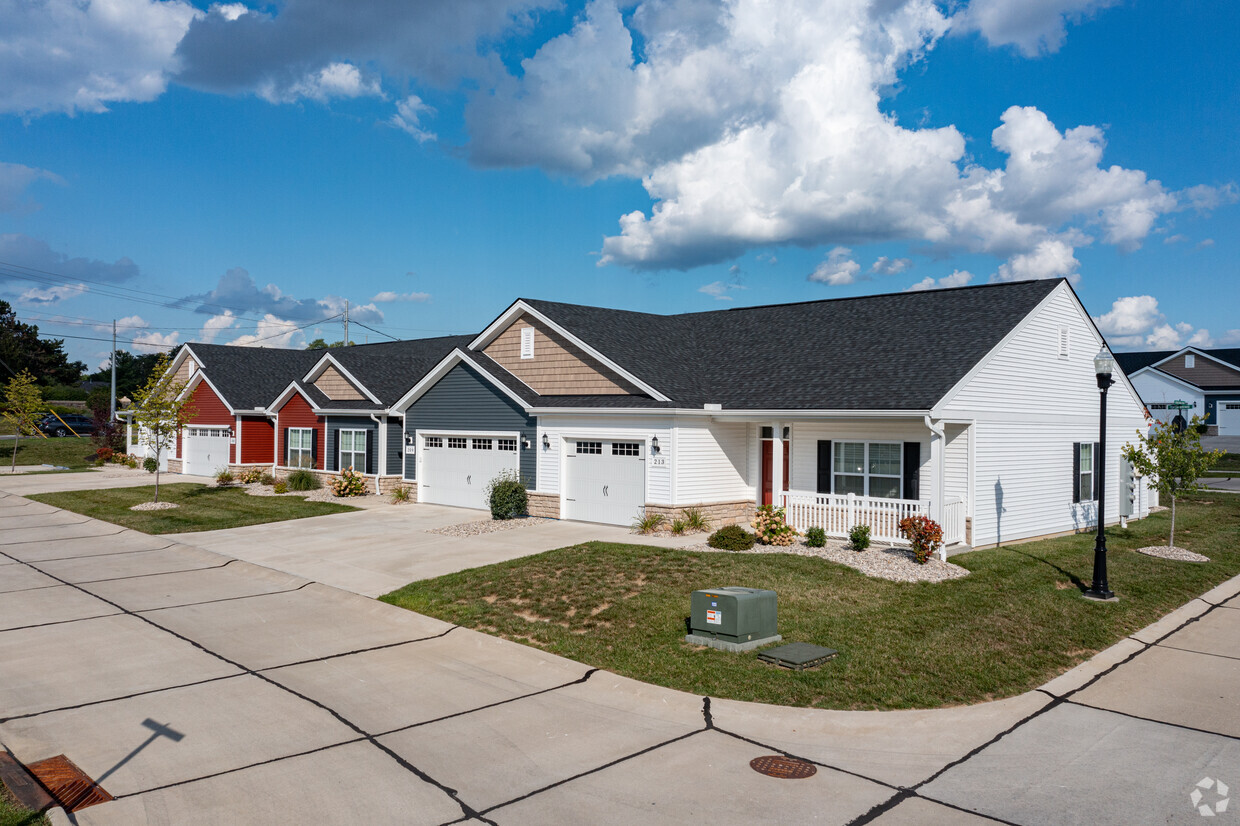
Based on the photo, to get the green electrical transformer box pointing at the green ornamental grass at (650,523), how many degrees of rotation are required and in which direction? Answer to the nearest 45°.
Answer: approximately 135° to its right

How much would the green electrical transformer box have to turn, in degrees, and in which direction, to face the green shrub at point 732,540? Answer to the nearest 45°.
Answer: approximately 135° to its right

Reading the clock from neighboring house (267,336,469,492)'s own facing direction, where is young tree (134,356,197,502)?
The young tree is roughly at 1 o'clock from the neighboring house.

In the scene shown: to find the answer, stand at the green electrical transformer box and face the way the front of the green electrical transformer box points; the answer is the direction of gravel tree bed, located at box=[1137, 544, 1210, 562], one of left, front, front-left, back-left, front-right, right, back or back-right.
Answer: back

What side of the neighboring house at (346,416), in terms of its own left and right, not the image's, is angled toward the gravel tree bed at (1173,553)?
left

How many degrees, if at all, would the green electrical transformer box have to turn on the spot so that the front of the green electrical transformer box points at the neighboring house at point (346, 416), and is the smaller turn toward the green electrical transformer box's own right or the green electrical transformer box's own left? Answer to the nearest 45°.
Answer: approximately 90° to the green electrical transformer box's own right

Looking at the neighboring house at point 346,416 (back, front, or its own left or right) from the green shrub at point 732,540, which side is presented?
left

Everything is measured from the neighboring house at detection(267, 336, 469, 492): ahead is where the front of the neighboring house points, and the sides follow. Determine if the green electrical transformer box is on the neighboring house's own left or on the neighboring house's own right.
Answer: on the neighboring house's own left

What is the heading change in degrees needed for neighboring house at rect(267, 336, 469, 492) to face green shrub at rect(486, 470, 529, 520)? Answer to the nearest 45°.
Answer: approximately 90° to its left

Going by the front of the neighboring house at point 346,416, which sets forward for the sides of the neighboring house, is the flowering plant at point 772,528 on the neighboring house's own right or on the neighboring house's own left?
on the neighboring house's own left
